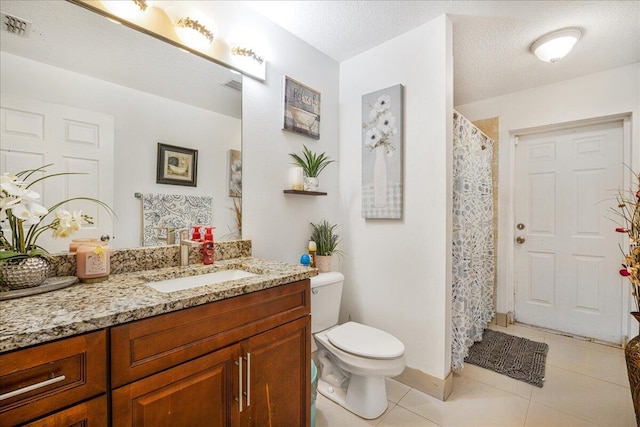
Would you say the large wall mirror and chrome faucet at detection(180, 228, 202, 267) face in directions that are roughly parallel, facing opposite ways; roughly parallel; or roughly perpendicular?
roughly parallel

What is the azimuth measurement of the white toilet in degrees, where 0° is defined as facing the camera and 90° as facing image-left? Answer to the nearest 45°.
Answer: approximately 315°

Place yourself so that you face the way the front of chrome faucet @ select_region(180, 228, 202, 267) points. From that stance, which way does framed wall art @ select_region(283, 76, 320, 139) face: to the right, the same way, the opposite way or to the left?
the same way

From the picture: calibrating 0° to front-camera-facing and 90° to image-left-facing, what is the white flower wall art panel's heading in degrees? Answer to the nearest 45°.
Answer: approximately 45°

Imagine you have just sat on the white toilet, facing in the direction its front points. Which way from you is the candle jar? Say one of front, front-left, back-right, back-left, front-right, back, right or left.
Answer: right

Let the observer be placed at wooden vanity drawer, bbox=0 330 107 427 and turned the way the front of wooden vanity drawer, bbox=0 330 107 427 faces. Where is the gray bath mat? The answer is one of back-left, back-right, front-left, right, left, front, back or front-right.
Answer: front-left

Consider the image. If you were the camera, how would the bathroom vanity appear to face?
facing the viewer and to the right of the viewer

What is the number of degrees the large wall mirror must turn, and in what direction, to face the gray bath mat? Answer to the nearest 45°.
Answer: approximately 45° to its left

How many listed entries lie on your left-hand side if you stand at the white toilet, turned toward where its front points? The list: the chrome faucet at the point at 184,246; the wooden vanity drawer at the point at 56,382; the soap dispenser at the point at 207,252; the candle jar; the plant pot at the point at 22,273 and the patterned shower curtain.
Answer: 1

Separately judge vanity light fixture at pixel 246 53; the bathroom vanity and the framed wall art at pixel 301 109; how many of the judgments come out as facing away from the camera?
0

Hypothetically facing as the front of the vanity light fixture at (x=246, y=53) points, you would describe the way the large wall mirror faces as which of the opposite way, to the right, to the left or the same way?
the same way

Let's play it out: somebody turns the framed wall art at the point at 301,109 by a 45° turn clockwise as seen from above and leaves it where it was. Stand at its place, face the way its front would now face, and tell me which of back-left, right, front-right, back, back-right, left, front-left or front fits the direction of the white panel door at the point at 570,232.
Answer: left

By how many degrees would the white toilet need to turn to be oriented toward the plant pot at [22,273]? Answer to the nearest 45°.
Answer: approximately 90° to its right

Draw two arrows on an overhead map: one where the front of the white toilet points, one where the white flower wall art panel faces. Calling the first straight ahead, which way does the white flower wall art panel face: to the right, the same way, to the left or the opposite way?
to the right

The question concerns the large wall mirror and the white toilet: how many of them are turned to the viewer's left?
0
